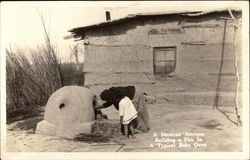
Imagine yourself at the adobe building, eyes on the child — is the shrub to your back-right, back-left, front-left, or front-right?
front-right

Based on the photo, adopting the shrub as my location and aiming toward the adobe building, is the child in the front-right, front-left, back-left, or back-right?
front-right

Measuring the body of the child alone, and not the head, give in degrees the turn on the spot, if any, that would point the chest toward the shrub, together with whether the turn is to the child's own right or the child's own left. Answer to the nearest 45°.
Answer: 0° — they already face it

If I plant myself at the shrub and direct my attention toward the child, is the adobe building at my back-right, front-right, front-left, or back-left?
front-left

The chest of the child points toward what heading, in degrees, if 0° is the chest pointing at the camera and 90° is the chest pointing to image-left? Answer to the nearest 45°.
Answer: approximately 135°
